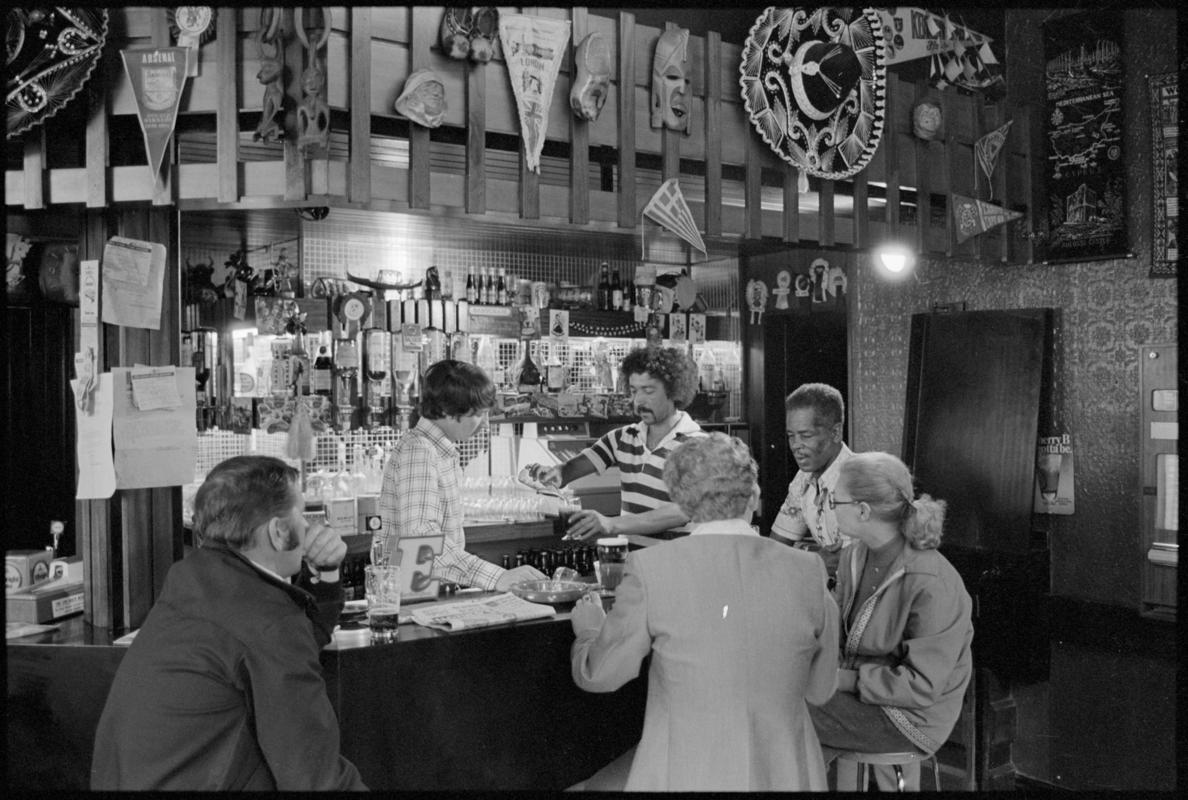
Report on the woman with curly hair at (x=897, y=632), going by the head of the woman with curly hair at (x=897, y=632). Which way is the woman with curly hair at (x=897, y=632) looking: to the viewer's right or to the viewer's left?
to the viewer's left

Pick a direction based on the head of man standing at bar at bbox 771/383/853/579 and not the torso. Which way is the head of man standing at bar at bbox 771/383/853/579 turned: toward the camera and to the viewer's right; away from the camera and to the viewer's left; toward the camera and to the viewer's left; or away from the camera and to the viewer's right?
toward the camera and to the viewer's left

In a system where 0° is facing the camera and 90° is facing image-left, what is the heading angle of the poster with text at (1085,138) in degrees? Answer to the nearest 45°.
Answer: approximately 0°

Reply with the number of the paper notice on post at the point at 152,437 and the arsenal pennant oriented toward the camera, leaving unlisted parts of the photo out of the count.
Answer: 2

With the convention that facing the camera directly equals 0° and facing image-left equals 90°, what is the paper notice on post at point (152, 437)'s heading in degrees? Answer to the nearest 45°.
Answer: approximately 0°

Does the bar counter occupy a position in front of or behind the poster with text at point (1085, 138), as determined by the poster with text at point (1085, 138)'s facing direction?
in front

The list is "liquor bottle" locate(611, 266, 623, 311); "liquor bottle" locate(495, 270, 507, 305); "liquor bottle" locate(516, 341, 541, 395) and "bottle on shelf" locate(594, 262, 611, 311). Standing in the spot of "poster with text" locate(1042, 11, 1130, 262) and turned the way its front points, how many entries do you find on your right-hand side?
4

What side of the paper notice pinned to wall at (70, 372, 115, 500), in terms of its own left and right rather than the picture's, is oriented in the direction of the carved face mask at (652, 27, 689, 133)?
left

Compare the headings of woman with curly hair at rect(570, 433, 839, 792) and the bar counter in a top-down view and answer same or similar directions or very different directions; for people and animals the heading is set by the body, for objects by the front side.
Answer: very different directions

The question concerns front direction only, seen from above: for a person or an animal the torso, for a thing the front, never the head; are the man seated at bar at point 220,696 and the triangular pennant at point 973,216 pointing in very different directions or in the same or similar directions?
very different directions

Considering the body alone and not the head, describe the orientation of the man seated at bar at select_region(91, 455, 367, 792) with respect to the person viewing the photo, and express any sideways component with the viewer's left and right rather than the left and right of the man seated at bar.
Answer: facing away from the viewer and to the right of the viewer
